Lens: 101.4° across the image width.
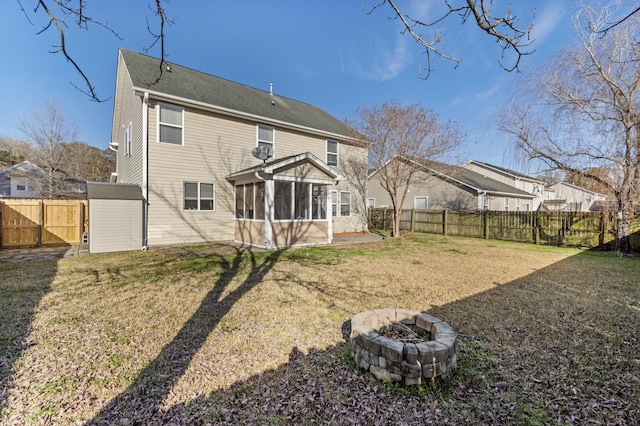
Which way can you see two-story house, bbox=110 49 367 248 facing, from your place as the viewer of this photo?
facing away from the viewer and to the left of the viewer

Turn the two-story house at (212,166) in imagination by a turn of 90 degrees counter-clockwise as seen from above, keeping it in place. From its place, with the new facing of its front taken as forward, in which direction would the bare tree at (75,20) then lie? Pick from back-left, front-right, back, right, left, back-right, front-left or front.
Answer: front-left

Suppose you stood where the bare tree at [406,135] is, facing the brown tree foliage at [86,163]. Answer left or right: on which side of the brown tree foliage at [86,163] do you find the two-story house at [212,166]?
left

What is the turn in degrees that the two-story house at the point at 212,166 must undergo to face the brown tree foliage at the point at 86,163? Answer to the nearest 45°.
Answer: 0° — it already faces it

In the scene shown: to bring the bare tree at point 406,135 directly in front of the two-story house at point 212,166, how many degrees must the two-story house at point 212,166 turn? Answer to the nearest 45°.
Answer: approximately 135° to its right

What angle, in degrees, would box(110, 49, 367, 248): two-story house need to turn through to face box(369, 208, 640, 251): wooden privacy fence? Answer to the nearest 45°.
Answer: approximately 135° to its right

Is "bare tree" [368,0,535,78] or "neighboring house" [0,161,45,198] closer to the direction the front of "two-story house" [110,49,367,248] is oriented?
the neighboring house
